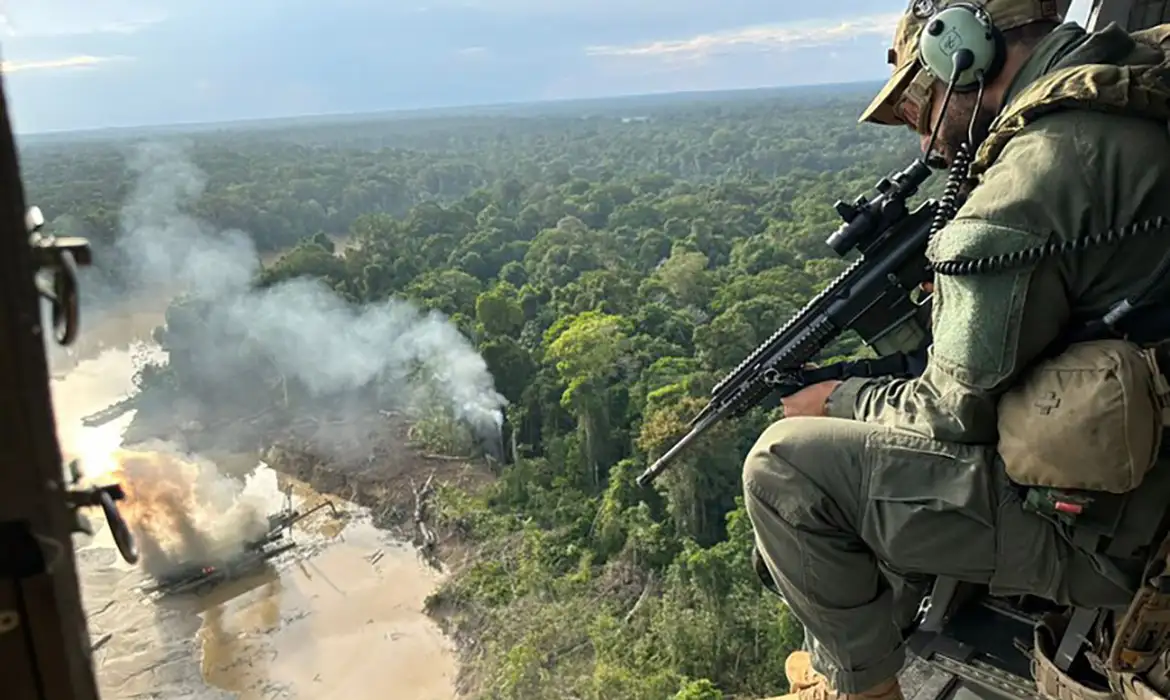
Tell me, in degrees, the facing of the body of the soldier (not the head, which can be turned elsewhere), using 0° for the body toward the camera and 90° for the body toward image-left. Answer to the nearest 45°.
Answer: approximately 90°

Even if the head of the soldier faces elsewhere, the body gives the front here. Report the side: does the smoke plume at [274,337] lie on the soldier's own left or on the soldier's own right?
on the soldier's own right

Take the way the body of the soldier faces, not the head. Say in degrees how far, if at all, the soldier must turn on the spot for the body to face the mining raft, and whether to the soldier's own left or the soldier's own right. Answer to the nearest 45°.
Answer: approximately 45° to the soldier's own right

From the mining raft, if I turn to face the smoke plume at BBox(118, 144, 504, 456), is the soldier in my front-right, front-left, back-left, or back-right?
back-right
